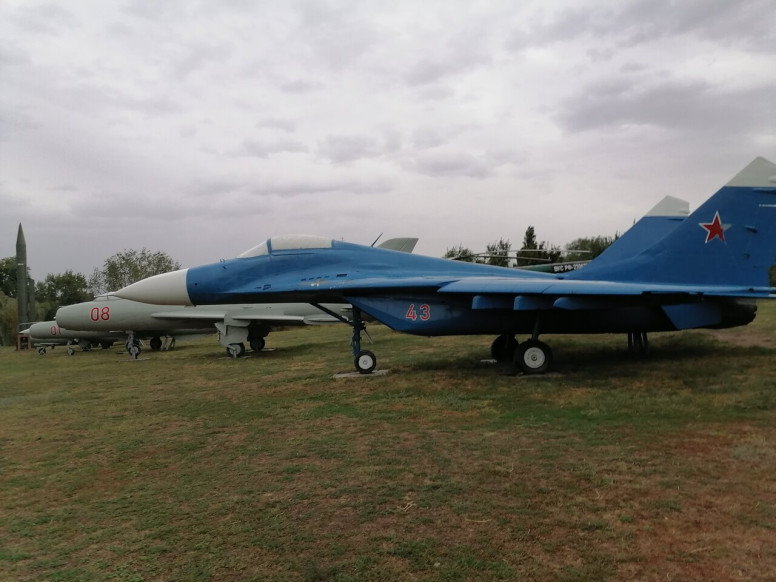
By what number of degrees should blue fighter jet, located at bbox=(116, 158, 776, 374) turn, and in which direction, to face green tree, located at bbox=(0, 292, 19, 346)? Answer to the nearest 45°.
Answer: approximately 45° to its right

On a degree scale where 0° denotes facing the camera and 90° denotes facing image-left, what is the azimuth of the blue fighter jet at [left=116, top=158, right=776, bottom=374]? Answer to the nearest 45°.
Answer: approximately 90°
